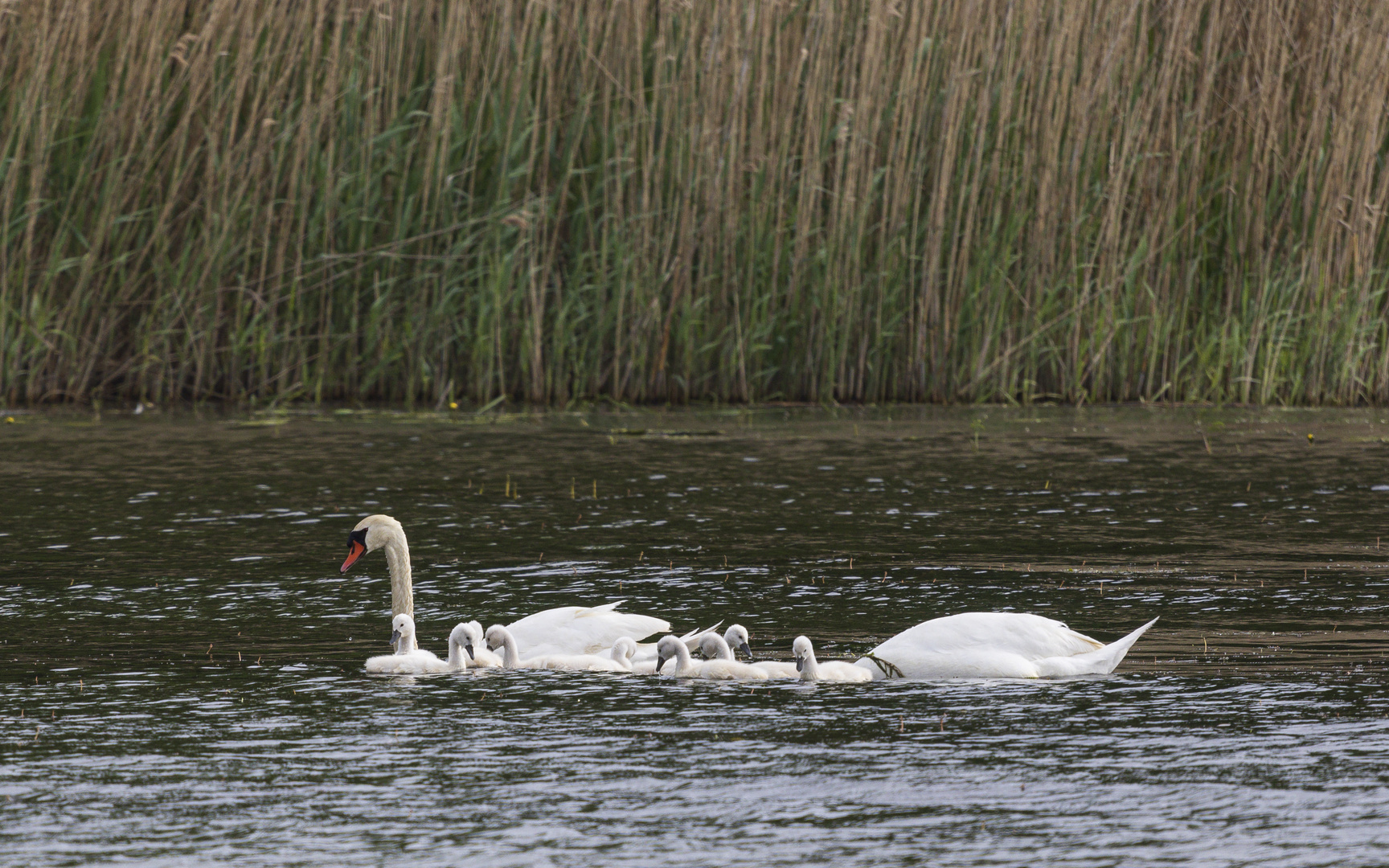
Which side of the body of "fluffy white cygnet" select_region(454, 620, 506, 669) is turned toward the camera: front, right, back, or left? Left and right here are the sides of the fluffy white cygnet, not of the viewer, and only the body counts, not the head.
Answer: left

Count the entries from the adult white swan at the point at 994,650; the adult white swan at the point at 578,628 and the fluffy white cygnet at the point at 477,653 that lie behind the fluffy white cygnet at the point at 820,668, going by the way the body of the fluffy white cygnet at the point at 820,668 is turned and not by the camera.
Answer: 1

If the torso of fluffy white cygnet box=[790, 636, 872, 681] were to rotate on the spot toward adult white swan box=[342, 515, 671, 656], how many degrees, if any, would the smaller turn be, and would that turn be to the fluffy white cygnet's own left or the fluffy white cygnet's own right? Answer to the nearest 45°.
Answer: approximately 45° to the fluffy white cygnet's own right

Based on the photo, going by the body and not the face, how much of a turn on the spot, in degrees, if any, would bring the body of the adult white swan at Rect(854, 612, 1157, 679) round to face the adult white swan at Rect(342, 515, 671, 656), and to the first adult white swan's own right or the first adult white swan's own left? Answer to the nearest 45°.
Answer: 0° — it already faces it

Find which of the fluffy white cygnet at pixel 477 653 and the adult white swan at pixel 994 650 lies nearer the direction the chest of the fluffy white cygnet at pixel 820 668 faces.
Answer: the fluffy white cygnet

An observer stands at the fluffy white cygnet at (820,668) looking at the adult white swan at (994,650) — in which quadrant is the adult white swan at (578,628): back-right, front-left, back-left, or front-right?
back-left

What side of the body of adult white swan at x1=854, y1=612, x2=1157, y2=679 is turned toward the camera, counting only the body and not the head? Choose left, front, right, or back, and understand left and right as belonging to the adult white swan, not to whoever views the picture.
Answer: left

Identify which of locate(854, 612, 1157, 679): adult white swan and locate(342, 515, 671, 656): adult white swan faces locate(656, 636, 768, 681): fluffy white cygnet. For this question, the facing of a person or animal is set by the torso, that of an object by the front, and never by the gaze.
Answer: locate(854, 612, 1157, 679): adult white swan

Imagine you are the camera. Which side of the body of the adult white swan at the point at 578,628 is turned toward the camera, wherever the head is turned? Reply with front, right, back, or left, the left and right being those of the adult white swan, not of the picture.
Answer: left

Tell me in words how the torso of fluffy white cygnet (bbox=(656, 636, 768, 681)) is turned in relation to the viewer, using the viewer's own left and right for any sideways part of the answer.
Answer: facing to the left of the viewer

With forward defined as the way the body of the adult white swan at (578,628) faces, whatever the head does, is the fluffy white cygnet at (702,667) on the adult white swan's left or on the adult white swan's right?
on the adult white swan's left
